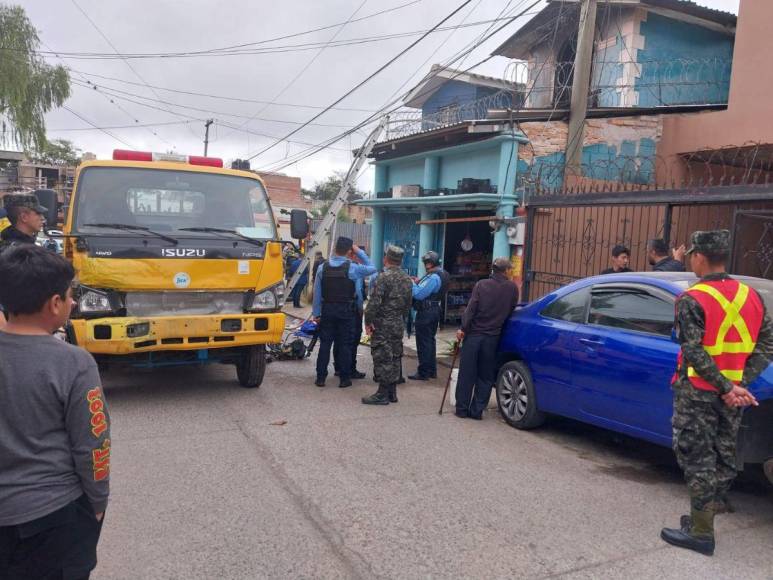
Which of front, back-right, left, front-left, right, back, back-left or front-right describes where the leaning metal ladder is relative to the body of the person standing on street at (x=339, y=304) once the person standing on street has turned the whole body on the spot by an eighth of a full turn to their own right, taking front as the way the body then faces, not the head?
front-left

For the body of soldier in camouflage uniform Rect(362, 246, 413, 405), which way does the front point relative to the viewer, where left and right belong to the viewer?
facing away from the viewer and to the left of the viewer

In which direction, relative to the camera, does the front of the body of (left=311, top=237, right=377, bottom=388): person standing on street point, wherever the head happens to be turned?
away from the camera

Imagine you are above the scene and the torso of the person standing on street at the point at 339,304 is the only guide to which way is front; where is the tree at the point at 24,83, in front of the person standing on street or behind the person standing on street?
in front

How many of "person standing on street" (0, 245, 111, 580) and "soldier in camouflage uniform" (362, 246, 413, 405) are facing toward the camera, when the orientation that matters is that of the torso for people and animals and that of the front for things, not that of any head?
0

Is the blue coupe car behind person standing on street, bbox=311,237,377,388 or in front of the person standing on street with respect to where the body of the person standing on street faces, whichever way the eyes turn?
behind

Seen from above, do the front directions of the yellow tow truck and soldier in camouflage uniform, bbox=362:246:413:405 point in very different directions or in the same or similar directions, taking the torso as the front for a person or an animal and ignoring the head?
very different directions

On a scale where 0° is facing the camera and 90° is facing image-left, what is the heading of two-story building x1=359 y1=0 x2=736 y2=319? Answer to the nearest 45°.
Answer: approximately 45°

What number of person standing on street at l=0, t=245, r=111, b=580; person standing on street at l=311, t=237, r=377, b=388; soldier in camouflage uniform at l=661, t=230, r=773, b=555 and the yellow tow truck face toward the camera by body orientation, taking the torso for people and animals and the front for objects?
1

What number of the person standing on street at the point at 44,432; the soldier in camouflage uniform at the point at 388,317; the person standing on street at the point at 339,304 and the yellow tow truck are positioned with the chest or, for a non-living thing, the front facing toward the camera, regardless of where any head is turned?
1

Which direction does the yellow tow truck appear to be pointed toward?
toward the camera

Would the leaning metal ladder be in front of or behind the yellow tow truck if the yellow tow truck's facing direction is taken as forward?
behind

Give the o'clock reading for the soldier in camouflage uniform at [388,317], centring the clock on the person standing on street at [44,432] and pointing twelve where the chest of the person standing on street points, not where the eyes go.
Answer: The soldier in camouflage uniform is roughly at 12 o'clock from the person standing on street.

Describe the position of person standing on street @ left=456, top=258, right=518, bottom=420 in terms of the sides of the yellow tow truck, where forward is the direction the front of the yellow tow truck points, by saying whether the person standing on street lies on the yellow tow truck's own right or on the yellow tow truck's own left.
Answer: on the yellow tow truck's own left

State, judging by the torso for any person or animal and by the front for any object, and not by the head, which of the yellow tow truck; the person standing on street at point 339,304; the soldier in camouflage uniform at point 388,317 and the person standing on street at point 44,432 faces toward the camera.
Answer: the yellow tow truck

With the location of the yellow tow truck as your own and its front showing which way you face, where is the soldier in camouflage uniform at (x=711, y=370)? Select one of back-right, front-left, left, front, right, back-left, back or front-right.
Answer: front-left
